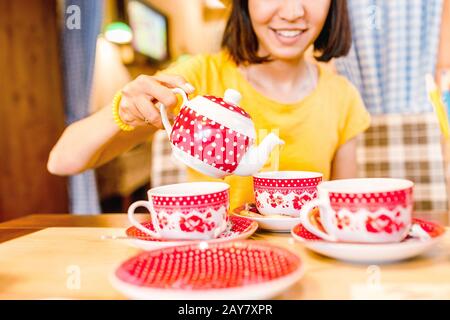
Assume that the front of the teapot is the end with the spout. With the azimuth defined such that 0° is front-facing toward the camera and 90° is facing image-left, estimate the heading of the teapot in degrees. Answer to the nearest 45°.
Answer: approximately 270°

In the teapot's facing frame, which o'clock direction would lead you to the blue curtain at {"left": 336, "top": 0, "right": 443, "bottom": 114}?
The blue curtain is roughly at 10 o'clock from the teapot.

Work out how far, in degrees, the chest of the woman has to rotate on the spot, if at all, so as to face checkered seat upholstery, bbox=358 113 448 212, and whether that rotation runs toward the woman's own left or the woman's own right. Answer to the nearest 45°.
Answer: approximately 135° to the woman's own left

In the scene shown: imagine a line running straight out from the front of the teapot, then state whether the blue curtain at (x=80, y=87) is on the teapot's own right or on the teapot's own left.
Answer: on the teapot's own left

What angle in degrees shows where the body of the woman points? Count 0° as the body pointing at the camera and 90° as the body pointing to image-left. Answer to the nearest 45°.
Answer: approximately 0°

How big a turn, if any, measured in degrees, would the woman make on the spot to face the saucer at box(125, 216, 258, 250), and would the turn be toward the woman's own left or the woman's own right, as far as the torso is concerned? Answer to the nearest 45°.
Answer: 0° — they already face it
